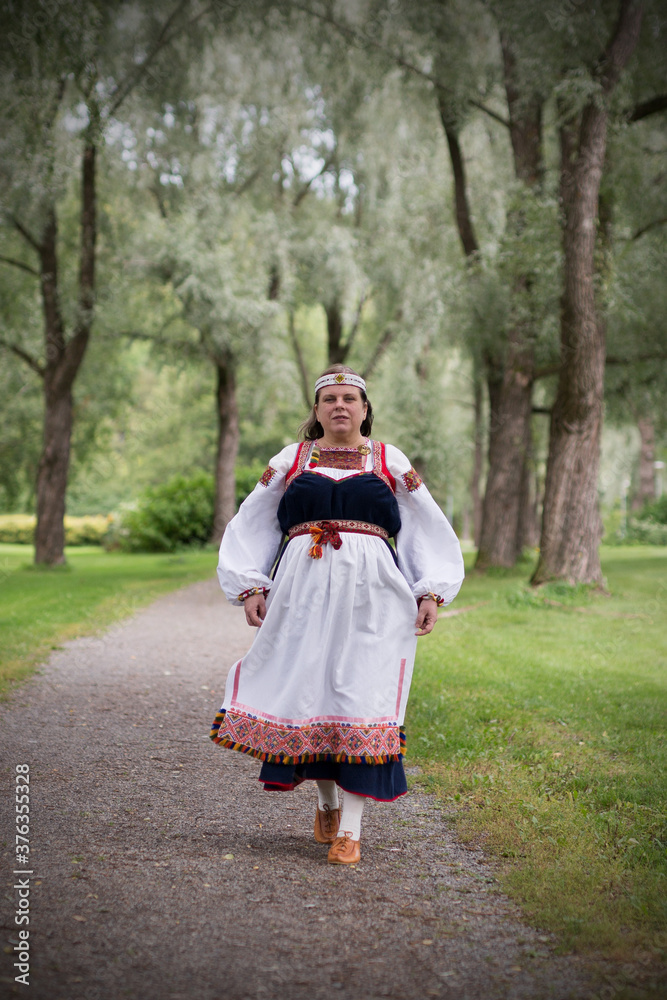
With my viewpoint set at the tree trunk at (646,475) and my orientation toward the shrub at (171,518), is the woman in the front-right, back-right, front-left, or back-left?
front-left

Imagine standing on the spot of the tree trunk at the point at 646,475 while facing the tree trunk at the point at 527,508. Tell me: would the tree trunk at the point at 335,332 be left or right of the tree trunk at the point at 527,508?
right

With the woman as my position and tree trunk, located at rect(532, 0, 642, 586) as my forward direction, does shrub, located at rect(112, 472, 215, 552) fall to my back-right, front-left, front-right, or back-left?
front-left

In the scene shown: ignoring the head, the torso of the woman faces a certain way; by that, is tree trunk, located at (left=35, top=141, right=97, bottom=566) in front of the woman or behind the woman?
behind

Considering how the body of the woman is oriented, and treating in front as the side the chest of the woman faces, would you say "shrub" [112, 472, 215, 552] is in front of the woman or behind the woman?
behind

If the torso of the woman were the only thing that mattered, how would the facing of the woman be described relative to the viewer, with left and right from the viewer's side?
facing the viewer

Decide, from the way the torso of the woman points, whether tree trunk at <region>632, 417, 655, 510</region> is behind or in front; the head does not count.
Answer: behind

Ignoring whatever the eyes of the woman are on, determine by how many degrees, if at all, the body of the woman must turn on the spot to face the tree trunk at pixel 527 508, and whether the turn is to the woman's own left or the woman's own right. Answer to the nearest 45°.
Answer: approximately 180°

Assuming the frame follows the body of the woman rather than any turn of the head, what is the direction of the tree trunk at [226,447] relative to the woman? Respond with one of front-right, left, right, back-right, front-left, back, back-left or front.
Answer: back

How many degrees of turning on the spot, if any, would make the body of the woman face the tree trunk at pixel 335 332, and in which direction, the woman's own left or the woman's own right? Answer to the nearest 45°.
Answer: approximately 180°

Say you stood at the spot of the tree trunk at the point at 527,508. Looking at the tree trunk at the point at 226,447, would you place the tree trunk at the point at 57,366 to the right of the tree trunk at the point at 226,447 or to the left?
left

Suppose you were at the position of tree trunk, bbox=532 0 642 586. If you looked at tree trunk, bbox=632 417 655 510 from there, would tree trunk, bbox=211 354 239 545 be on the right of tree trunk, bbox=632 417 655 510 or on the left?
left

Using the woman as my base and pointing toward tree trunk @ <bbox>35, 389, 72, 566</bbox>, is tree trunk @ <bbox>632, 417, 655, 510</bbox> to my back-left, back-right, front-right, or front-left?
front-right

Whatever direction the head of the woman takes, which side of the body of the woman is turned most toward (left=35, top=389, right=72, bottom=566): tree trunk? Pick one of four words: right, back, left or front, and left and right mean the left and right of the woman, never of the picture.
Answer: back
